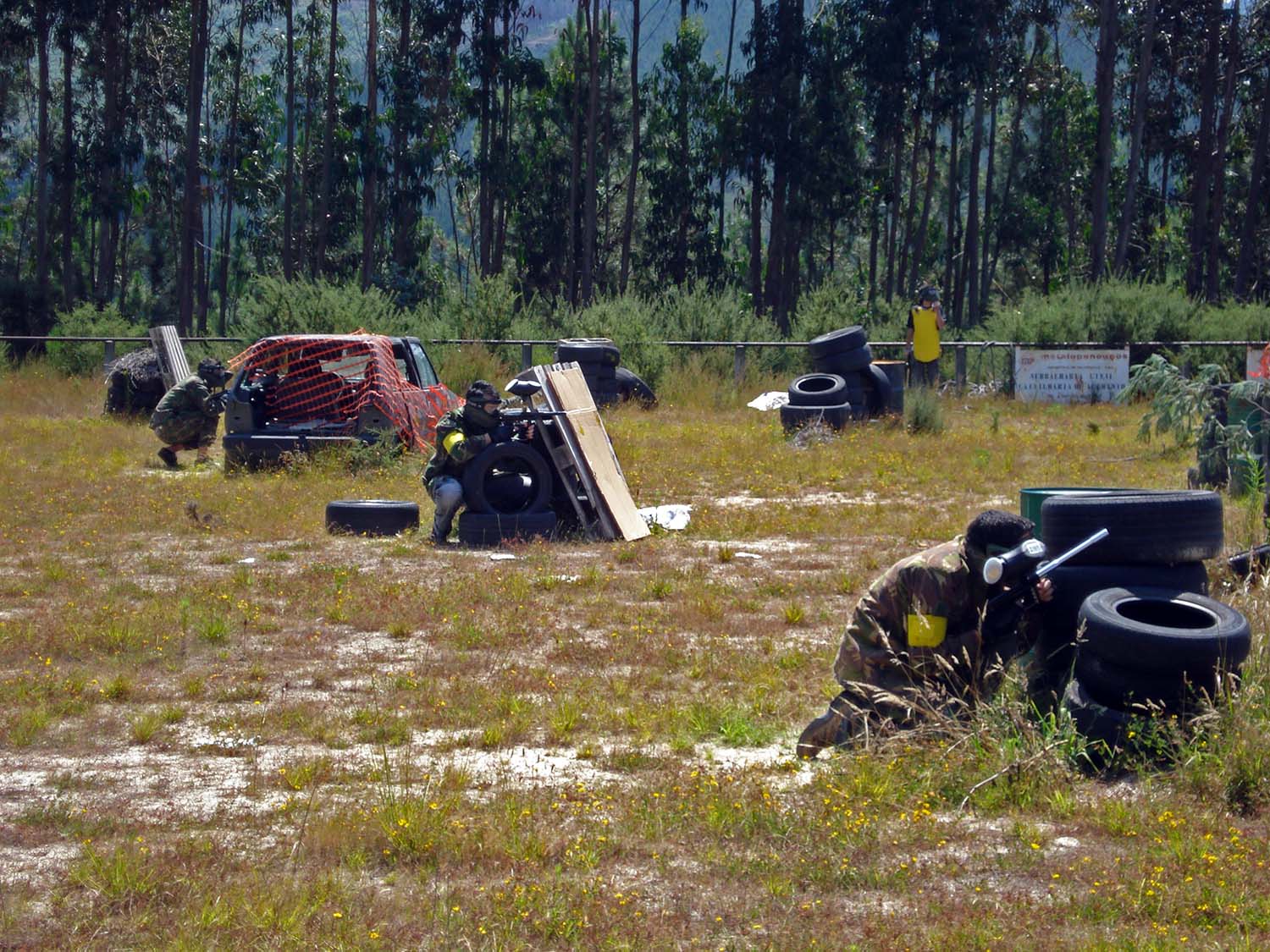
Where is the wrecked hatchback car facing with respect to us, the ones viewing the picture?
facing away from the viewer and to the right of the viewer

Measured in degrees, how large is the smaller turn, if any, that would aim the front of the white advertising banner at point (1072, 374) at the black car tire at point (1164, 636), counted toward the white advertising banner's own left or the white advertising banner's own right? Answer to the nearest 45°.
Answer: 0° — it already faces it

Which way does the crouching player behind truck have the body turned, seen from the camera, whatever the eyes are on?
to the viewer's right

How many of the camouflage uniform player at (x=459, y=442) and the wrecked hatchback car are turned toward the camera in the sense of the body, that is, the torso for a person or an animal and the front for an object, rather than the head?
0

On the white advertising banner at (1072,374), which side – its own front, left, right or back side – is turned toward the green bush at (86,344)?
right

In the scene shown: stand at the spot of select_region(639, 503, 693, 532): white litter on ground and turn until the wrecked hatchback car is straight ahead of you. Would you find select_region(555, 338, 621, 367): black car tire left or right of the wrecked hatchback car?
right

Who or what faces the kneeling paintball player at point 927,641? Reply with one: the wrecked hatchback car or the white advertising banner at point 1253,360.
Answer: the white advertising banner

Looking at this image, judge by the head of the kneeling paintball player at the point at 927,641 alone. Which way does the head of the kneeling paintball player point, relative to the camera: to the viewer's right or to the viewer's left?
to the viewer's right

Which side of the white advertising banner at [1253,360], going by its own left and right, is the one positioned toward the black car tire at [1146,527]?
front

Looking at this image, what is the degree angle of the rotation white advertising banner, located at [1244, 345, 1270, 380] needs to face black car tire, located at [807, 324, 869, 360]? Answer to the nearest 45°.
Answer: approximately 45° to its right

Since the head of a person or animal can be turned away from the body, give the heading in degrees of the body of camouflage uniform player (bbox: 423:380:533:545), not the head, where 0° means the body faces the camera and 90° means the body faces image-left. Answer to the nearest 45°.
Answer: approximately 270°

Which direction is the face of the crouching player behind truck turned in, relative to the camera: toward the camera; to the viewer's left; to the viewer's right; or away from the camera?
to the viewer's right
